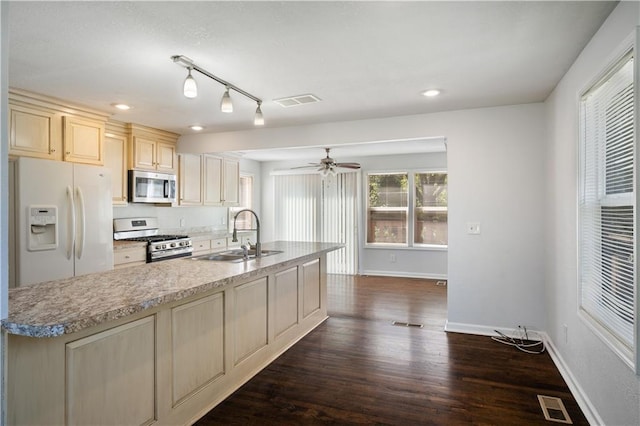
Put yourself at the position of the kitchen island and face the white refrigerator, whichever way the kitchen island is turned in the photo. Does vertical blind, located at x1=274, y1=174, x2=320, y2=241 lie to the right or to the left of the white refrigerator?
right

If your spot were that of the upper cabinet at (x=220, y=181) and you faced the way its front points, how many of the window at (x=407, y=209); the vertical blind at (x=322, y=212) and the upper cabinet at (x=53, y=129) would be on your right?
1

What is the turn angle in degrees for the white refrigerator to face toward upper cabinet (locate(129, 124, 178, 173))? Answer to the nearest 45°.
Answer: approximately 90° to its left

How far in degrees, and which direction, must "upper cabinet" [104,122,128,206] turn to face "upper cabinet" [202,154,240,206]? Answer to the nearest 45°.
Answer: approximately 90° to its left

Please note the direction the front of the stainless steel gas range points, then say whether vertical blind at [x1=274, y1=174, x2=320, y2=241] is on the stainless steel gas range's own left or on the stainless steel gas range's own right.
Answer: on the stainless steel gas range's own left

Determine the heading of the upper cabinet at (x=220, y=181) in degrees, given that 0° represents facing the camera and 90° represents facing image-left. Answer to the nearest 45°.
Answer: approximately 315°

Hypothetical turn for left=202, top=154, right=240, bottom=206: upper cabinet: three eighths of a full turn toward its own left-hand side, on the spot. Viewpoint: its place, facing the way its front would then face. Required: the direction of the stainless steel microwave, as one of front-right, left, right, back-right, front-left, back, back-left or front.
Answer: back-left

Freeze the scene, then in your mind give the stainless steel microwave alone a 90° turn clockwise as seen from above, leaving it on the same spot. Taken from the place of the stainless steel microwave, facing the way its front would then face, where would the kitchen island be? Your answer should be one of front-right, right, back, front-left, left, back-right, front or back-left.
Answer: front-left

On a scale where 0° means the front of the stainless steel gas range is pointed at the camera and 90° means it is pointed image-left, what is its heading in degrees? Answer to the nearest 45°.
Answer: approximately 315°

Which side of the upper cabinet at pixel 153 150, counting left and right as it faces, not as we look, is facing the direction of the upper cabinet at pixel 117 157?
right

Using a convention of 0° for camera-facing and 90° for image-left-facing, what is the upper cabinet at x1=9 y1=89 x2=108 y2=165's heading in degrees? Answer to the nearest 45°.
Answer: approximately 315°

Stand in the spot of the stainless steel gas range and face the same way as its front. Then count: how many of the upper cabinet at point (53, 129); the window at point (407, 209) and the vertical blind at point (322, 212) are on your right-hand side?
1

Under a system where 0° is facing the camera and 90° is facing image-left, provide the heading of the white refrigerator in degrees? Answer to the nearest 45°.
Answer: approximately 315°

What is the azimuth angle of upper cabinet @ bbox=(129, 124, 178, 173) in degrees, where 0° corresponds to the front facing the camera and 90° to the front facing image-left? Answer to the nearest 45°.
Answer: approximately 315°

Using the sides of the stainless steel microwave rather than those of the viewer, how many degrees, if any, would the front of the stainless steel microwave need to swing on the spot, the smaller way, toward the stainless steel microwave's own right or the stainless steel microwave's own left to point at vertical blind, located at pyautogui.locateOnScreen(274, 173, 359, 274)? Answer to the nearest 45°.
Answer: approximately 90° to the stainless steel microwave's own left

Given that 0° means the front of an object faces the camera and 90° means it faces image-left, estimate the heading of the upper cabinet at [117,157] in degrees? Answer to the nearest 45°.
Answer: approximately 315°
